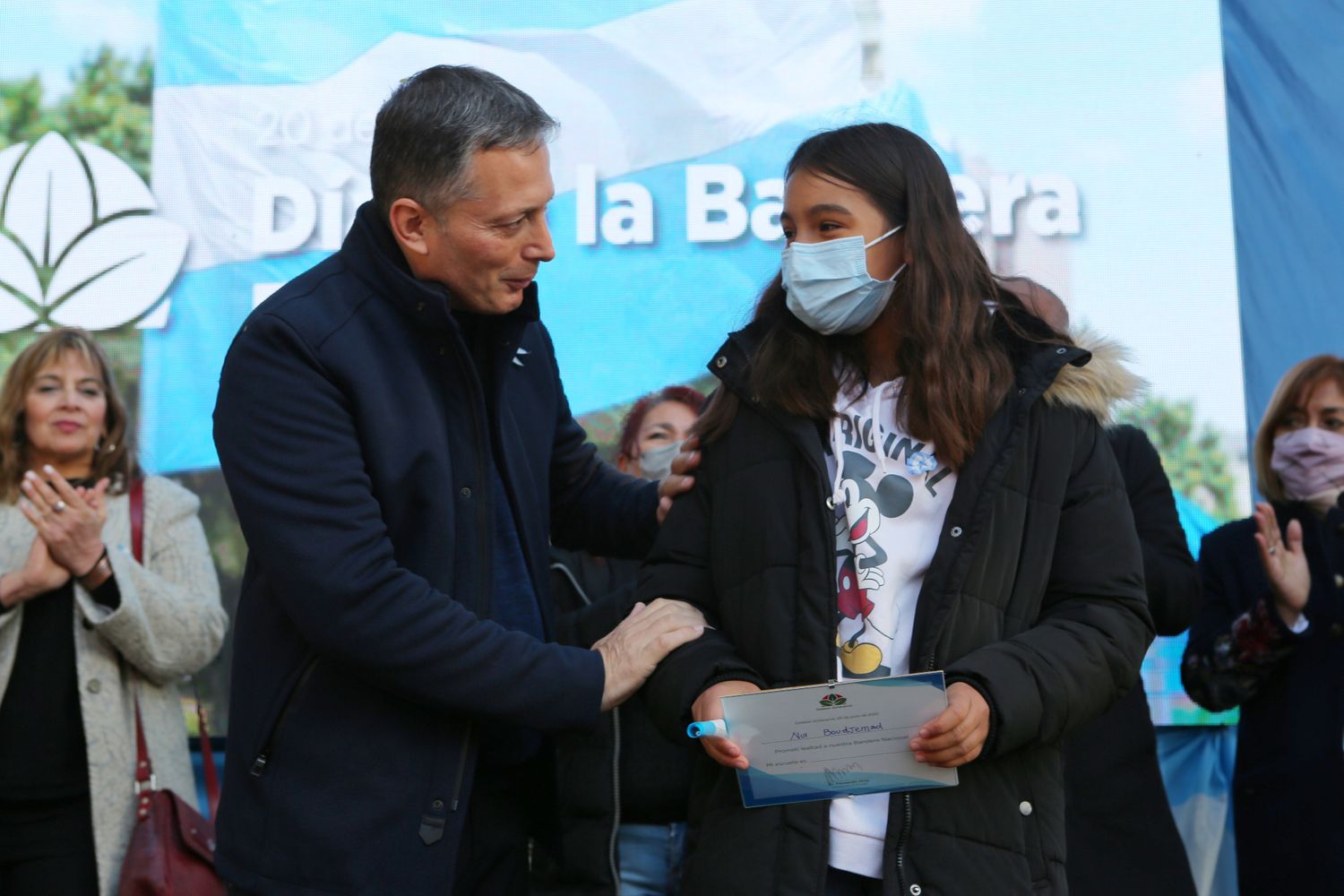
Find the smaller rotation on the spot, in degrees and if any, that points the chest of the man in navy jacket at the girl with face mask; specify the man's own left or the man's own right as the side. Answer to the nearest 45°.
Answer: approximately 45° to the man's own left

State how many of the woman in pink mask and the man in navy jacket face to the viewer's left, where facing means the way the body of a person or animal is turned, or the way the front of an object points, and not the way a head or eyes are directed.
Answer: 0

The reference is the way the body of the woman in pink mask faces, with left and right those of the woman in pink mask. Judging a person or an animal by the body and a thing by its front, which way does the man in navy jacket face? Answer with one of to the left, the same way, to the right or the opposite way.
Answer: to the left

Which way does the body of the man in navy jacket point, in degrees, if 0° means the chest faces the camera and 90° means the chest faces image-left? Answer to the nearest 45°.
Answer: approximately 315°

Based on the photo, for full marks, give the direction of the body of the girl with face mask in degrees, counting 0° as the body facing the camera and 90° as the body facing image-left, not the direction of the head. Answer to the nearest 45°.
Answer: approximately 45°

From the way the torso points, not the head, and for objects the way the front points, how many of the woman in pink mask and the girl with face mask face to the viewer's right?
0

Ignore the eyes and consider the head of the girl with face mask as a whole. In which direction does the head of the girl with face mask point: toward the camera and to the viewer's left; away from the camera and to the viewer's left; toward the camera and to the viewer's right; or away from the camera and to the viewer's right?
toward the camera and to the viewer's left

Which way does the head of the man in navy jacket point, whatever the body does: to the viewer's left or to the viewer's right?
to the viewer's right

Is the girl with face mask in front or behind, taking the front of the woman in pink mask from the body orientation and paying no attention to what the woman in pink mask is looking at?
in front

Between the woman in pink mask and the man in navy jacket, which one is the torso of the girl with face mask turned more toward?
the man in navy jacket

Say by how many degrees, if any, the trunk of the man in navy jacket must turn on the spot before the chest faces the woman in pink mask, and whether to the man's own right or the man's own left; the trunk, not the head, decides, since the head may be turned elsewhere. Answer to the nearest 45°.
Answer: approximately 90° to the man's own left

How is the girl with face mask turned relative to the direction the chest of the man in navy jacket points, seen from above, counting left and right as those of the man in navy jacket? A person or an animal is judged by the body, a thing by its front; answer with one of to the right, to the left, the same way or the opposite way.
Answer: to the right

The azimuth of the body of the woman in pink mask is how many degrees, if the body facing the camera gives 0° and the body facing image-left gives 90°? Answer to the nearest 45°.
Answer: approximately 0°
